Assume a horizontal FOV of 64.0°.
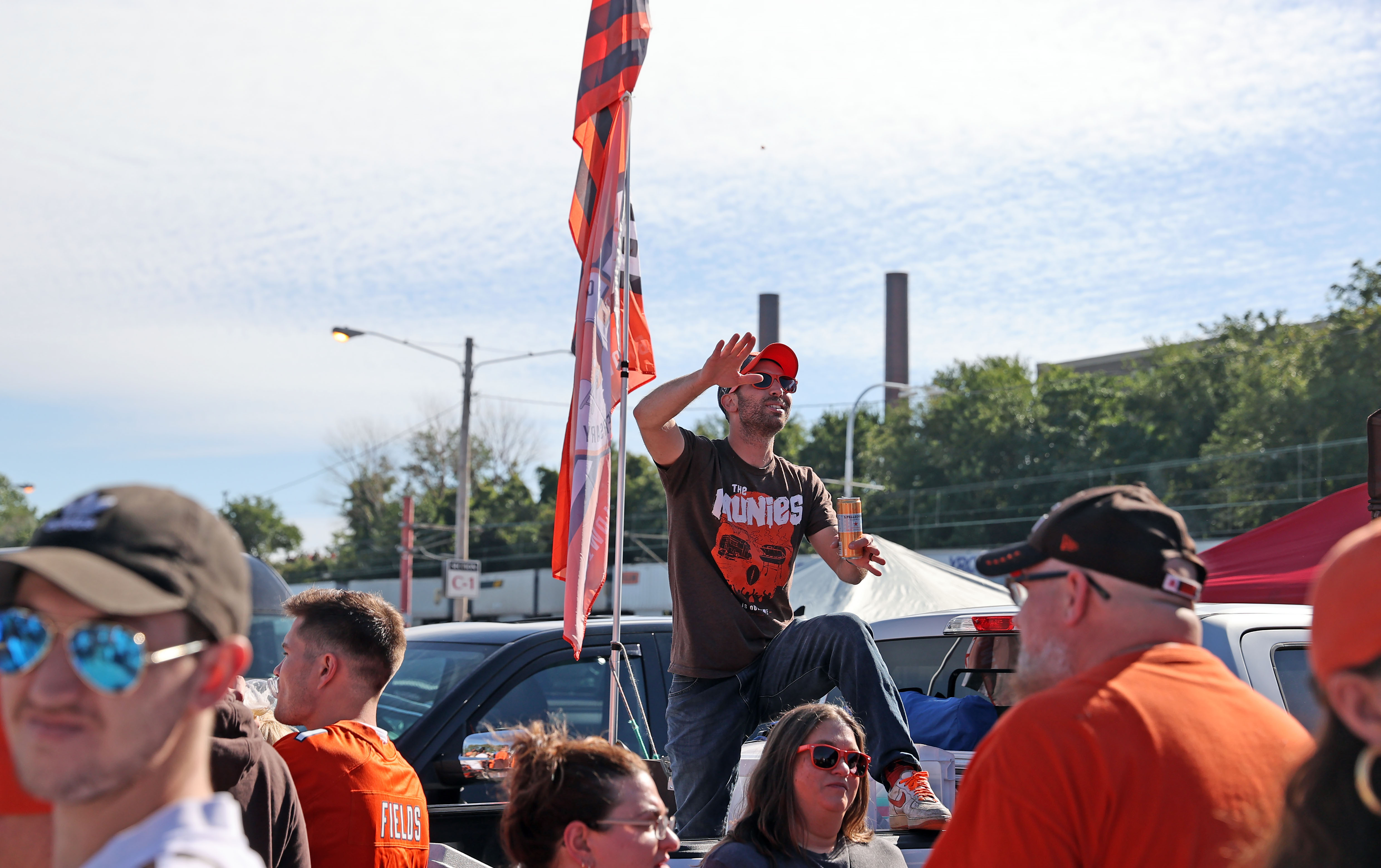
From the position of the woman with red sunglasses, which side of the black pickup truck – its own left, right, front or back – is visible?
left

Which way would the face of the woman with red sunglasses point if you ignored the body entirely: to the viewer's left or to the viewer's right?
to the viewer's right

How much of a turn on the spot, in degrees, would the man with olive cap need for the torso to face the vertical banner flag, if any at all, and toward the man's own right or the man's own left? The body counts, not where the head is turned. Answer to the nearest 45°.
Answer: approximately 180°

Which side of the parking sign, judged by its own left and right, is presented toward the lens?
front

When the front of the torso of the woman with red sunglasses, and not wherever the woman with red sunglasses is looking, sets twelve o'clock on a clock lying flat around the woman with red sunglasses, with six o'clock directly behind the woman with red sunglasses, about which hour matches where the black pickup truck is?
The black pickup truck is roughly at 6 o'clock from the woman with red sunglasses.

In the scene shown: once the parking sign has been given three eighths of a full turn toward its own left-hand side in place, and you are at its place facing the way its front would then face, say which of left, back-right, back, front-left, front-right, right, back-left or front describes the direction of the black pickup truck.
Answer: back-right

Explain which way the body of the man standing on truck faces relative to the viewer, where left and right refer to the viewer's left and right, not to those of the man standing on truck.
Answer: facing the viewer and to the right of the viewer

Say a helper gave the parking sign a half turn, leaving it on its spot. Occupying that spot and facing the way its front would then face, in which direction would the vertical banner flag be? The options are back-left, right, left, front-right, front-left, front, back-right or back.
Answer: back

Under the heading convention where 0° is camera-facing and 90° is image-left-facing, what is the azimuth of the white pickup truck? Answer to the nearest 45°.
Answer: approximately 225°

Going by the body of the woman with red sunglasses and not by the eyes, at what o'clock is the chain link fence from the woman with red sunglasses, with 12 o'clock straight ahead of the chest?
The chain link fence is roughly at 8 o'clock from the woman with red sunglasses.
